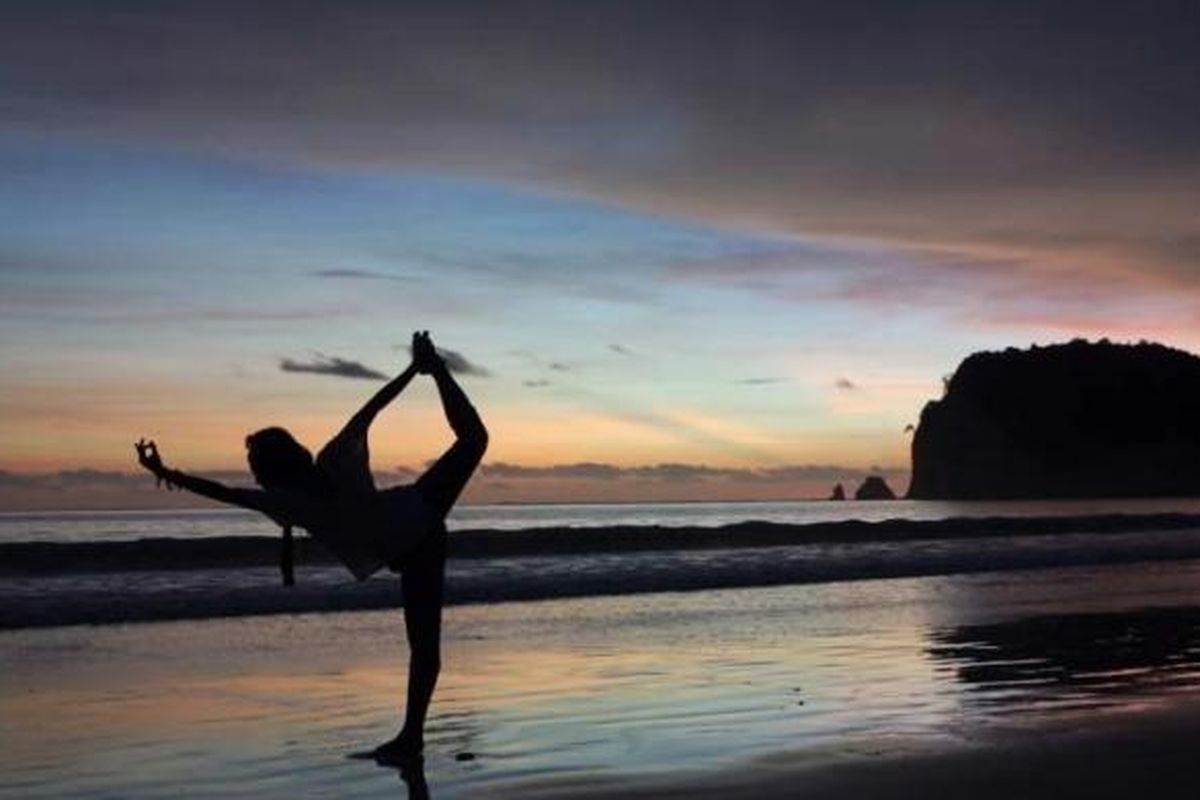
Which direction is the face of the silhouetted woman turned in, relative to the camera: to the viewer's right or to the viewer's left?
to the viewer's left

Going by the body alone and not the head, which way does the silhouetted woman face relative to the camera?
to the viewer's left
